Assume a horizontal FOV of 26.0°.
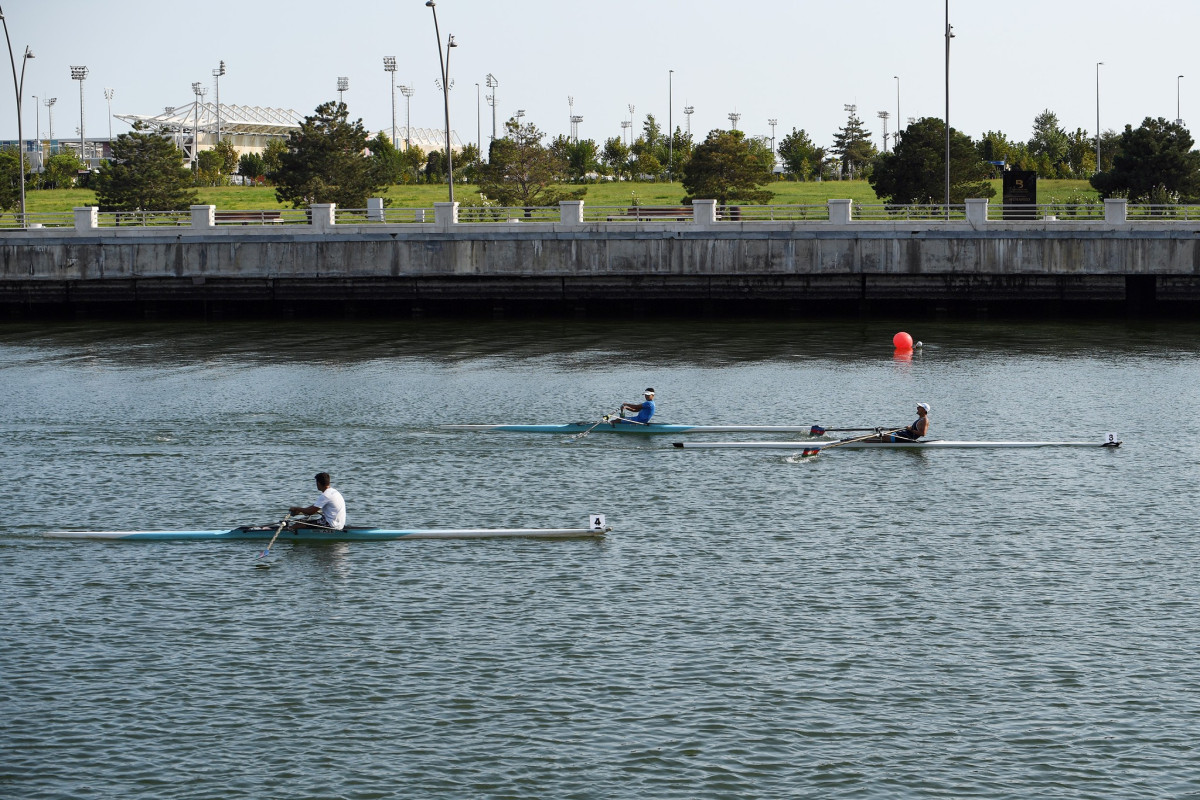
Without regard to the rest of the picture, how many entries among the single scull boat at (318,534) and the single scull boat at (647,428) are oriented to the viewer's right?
2

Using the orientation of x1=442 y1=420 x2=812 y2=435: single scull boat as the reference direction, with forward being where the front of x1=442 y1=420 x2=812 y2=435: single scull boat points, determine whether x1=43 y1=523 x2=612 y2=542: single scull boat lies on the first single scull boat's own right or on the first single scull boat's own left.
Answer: on the first single scull boat's own right

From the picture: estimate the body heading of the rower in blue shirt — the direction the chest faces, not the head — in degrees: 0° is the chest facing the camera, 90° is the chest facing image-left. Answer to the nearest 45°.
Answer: approximately 90°

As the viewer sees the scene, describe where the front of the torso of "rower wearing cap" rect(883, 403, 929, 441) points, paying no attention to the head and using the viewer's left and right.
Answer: facing to the left of the viewer

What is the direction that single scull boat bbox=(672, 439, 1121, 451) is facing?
to the viewer's right

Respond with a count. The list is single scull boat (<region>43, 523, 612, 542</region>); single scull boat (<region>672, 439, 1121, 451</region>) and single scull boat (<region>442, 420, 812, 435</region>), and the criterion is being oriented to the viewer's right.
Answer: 3

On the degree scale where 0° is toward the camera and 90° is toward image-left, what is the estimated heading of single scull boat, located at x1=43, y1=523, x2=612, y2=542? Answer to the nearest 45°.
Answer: approximately 270°

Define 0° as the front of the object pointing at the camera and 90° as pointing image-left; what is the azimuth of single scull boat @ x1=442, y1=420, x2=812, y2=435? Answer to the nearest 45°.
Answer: approximately 270°

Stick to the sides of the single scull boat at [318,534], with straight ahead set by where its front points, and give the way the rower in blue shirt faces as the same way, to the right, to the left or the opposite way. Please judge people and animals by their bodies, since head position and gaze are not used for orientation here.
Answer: the opposite way

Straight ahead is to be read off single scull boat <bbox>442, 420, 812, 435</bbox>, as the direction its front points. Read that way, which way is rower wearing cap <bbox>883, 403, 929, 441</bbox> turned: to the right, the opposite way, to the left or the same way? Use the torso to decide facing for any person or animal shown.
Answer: the opposite way

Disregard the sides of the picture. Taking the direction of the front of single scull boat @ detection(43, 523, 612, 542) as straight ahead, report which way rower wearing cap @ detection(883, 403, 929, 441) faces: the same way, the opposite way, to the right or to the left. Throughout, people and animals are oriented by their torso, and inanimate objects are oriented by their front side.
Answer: the opposite way

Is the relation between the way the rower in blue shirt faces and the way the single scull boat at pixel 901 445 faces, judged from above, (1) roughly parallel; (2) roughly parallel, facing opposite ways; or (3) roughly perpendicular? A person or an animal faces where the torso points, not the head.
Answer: roughly parallel, facing opposite ways
